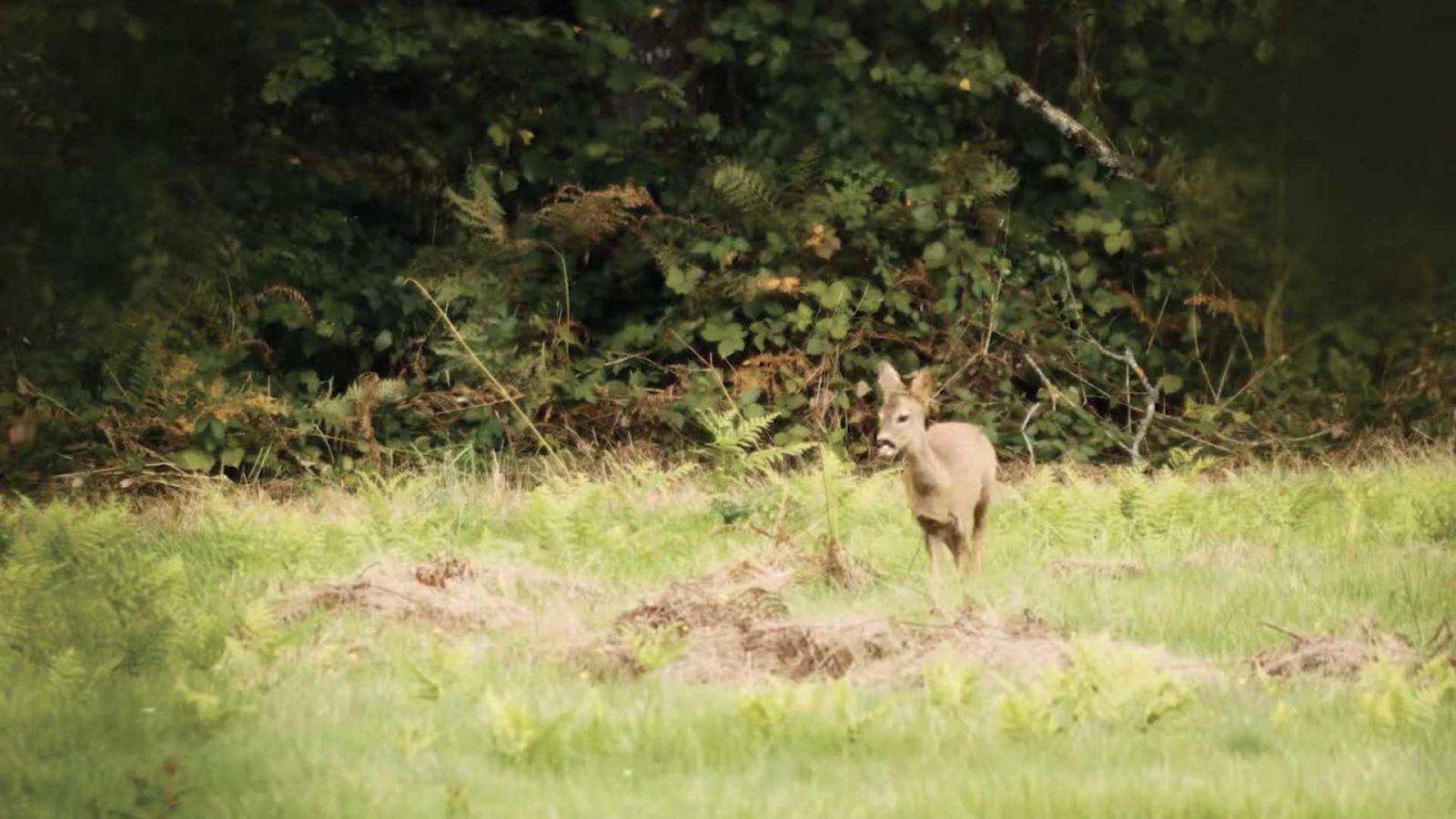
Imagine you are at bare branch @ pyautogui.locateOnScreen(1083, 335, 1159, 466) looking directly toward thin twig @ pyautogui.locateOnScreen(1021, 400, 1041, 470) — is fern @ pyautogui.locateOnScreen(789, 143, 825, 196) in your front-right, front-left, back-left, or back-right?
front-right

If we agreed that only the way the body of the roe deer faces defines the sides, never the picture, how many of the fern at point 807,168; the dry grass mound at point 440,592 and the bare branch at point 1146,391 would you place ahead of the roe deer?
1

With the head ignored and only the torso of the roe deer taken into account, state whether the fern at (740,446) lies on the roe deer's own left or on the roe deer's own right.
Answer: on the roe deer's own right

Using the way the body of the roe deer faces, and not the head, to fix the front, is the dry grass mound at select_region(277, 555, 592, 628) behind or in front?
in front

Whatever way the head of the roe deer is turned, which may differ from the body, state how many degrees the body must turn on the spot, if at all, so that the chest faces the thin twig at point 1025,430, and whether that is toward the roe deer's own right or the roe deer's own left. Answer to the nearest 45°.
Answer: approximately 135° to the roe deer's own right

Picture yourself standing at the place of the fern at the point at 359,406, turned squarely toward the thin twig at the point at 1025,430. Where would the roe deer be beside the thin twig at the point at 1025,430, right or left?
right

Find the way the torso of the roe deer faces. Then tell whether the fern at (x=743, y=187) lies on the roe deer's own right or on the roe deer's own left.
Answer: on the roe deer's own right

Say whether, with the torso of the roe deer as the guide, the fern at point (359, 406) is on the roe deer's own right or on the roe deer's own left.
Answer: on the roe deer's own right

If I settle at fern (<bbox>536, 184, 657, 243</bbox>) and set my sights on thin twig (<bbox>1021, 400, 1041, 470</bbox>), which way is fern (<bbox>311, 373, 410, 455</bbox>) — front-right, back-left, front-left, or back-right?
back-right

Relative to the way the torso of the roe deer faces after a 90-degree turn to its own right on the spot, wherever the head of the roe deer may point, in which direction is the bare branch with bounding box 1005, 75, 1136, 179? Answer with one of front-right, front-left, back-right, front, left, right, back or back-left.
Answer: front-right

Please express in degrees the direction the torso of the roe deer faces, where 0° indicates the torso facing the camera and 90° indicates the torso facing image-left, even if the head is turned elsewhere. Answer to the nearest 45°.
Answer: approximately 45°

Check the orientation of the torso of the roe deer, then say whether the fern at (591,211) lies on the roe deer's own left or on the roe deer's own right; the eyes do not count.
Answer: on the roe deer's own right
